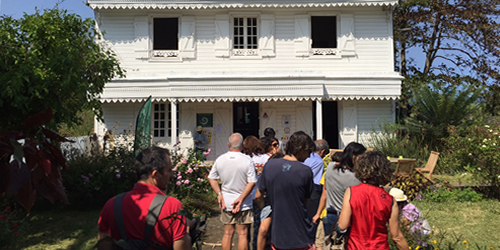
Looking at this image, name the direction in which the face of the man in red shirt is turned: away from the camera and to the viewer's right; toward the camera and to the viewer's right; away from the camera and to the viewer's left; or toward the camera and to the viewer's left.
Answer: away from the camera and to the viewer's right

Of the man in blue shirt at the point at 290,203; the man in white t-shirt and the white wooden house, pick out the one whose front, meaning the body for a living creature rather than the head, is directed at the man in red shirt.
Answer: the white wooden house

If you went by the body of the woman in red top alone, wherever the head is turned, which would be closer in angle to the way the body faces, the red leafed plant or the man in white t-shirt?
the man in white t-shirt

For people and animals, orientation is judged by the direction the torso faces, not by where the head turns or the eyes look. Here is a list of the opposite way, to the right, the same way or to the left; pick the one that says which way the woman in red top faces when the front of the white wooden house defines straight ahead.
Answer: the opposite way

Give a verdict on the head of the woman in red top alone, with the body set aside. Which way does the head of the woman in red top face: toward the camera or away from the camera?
away from the camera

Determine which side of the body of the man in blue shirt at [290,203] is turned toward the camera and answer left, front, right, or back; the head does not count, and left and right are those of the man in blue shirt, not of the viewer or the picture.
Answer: back

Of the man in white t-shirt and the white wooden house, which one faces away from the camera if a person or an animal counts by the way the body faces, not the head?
the man in white t-shirt

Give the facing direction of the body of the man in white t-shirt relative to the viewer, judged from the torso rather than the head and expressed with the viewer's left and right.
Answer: facing away from the viewer

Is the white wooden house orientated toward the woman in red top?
yes

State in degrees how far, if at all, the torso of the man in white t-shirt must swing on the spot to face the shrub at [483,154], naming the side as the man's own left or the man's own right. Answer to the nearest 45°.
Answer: approximately 45° to the man's own right

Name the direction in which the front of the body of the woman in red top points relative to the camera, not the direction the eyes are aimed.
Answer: away from the camera

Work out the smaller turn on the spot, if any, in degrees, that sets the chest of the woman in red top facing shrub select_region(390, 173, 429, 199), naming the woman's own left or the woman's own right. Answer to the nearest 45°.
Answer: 0° — they already face it

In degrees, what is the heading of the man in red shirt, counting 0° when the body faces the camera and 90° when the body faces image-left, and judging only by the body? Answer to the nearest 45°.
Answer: approximately 225°

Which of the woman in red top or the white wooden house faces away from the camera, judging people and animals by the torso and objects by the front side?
the woman in red top
